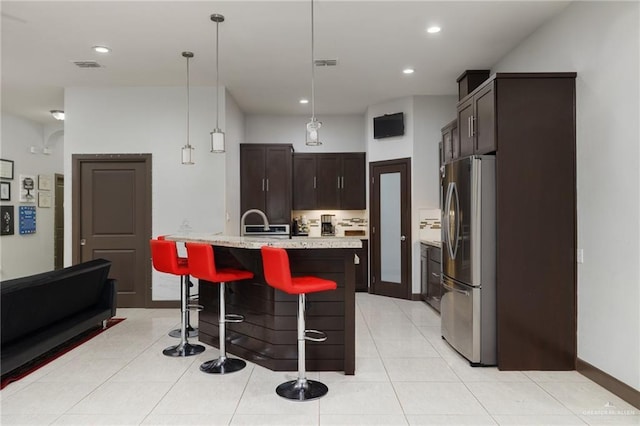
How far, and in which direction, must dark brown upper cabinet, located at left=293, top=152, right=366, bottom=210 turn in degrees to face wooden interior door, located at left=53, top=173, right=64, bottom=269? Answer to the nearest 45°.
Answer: approximately 90° to its right

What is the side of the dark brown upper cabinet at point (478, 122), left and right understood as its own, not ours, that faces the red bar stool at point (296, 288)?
front

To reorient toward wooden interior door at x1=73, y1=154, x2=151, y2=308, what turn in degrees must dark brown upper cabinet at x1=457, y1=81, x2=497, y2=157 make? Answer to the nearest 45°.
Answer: approximately 45° to its right

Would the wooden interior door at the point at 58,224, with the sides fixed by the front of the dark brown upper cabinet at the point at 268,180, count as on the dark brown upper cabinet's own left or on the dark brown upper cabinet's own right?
on the dark brown upper cabinet's own right

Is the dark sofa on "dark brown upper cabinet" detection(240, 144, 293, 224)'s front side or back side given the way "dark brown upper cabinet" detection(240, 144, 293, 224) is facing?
on the front side

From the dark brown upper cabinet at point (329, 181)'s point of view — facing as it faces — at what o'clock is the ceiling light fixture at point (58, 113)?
The ceiling light fixture is roughly at 3 o'clock from the dark brown upper cabinet.

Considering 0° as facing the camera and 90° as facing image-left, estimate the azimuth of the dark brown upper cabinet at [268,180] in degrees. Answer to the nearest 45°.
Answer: approximately 0°

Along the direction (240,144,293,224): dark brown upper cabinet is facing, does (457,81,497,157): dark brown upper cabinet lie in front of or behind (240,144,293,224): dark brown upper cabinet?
in front

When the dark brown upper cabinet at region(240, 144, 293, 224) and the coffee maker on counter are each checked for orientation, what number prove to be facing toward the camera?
2

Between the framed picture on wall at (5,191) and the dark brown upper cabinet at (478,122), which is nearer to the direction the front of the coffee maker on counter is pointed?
the dark brown upper cabinet

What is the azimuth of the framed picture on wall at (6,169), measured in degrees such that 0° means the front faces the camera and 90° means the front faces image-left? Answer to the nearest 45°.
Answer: approximately 315°

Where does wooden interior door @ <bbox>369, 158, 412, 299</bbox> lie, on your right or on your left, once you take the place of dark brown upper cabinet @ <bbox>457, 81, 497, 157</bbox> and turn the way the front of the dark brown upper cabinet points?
on your right

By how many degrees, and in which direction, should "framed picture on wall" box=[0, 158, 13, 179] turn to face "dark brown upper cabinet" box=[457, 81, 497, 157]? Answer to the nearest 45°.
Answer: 0° — it already faces it

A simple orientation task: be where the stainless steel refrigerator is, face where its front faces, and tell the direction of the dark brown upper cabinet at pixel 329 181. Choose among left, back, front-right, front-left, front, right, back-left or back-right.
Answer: right

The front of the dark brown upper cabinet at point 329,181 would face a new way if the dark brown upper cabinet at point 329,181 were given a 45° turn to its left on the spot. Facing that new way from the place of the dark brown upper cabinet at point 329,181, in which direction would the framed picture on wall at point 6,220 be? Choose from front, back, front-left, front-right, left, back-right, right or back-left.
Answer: back-right
